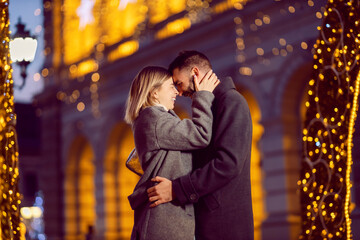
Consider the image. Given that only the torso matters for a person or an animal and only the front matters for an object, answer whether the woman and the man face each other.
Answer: yes

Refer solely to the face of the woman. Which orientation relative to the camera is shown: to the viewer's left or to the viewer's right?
to the viewer's right

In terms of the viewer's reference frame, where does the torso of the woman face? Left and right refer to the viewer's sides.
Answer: facing to the right of the viewer

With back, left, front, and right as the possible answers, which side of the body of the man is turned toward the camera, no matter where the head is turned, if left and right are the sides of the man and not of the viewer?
left

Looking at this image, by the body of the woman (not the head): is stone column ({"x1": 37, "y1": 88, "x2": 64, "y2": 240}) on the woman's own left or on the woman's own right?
on the woman's own left

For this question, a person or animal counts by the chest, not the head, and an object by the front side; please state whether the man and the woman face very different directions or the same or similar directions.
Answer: very different directions

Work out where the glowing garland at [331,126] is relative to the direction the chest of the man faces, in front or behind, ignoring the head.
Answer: behind

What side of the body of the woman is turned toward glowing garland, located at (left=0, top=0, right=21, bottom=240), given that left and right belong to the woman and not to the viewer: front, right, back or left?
back

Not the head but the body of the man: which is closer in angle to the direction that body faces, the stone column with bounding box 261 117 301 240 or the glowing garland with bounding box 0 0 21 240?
the glowing garland

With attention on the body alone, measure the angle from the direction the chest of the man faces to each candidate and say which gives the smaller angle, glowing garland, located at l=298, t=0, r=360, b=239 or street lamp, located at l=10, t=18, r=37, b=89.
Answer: the street lamp

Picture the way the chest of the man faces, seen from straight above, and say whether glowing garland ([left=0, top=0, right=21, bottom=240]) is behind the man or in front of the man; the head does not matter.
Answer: in front

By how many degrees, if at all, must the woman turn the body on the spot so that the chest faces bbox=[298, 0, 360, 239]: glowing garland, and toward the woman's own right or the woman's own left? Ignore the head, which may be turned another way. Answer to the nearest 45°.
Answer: approximately 45° to the woman's own left
